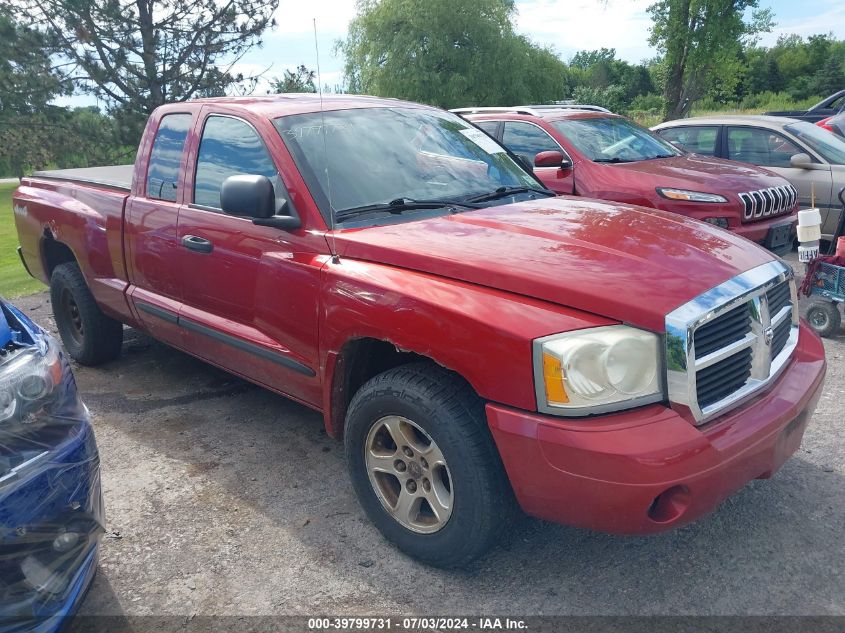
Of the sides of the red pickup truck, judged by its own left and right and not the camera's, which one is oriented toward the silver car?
left

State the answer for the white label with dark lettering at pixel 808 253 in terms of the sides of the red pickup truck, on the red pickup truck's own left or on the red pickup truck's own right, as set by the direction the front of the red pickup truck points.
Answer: on the red pickup truck's own left

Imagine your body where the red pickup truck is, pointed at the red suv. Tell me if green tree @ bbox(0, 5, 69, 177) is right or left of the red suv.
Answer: left

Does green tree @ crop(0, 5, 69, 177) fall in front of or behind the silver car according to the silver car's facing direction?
behind

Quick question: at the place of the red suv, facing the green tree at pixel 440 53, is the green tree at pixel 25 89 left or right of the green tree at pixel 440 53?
left

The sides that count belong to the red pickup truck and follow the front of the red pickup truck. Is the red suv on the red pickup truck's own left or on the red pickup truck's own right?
on the red pickup truck's own left

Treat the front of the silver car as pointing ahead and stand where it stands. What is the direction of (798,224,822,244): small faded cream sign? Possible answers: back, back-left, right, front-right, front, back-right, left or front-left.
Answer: front-right

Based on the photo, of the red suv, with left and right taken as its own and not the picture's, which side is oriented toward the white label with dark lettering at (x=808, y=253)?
front

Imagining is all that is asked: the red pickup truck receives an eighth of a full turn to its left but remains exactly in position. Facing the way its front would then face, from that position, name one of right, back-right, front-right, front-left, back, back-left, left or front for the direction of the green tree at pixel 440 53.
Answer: left

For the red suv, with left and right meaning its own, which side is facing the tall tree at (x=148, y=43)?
back

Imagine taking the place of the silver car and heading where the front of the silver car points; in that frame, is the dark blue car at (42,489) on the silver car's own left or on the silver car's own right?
on the silver car's own right

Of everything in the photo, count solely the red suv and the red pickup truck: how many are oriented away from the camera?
0

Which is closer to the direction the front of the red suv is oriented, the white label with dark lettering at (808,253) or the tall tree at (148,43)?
the white label with dark lettering
